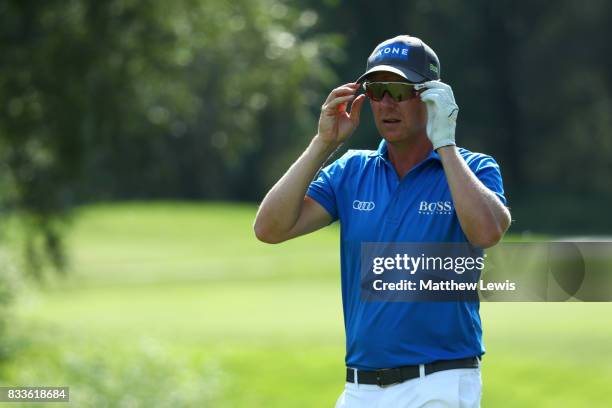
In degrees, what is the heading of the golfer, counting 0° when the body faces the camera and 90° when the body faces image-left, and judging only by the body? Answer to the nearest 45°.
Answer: approximately 45°
